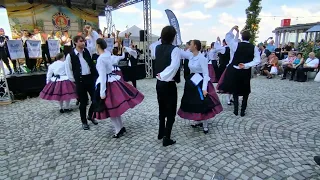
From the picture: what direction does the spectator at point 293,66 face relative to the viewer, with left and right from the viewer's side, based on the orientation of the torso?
facing the viewer and to the left of the viewer

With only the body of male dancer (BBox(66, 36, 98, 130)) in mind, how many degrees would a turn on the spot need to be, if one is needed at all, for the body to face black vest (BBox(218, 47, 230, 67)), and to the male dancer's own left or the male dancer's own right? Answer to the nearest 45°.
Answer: approximately 90° to the male dancer's own left

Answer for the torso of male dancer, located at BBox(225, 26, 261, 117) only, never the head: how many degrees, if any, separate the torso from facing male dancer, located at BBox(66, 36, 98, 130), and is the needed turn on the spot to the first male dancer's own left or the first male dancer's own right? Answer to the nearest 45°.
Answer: approximately 135° to the first male dancer's own left

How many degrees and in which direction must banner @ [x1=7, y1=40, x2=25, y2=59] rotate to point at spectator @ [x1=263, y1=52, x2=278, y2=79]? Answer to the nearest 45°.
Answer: approximately 90° to its left

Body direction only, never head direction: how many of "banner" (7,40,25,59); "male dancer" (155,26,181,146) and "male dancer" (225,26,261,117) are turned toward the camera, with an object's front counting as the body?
1

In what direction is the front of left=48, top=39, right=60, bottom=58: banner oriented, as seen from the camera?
facing the viewer

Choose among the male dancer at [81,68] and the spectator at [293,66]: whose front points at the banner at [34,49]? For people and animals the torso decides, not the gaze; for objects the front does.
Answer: the spectator

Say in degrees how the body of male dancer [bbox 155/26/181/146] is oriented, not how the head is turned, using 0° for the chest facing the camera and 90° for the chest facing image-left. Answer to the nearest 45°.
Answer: approximately 225°

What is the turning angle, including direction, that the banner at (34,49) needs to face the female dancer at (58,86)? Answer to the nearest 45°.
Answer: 0° — it already faces them

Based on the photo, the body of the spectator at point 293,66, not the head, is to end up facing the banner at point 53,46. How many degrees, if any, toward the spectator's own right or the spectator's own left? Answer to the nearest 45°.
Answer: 0° — they already face it

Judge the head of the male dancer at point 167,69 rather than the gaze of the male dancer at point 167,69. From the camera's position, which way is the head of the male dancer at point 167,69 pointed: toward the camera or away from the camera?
away from the camera

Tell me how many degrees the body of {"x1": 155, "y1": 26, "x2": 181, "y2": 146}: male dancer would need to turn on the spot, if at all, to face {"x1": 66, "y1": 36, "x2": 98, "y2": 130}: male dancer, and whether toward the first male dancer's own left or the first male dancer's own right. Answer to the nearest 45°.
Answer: approximately 90° to the first male dancer's own left

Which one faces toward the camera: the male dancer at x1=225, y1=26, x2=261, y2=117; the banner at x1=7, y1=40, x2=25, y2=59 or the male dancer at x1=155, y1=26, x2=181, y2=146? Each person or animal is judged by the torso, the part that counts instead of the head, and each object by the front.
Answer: the banner

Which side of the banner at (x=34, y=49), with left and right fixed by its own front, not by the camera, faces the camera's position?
front

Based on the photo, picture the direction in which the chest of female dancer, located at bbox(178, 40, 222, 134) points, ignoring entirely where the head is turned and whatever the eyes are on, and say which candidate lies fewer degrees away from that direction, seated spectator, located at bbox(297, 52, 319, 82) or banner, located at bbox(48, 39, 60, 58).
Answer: the banner

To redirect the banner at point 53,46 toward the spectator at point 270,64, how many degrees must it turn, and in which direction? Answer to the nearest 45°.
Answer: approximately 90° to its left

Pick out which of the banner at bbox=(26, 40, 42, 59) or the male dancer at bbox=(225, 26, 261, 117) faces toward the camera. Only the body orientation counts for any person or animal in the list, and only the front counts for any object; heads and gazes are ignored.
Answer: the banner
